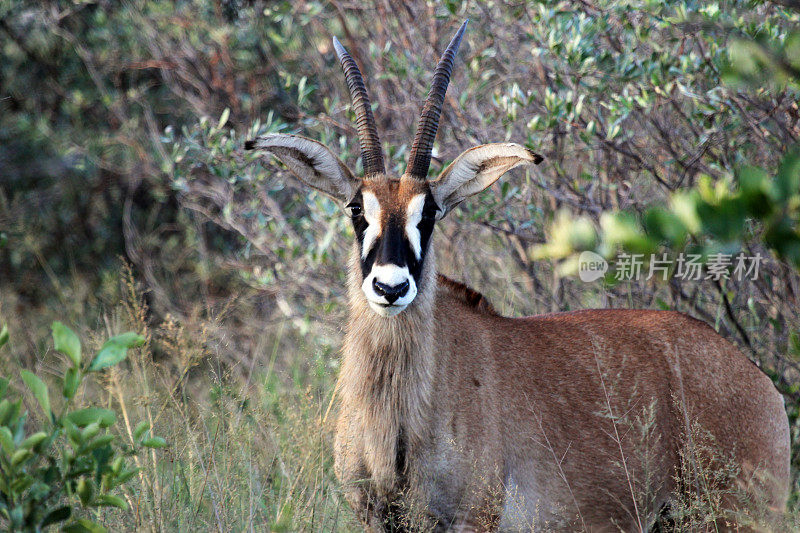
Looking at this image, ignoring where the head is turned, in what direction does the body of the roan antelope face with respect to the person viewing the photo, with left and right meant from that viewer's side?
facing the viewer and to the left of the viewer

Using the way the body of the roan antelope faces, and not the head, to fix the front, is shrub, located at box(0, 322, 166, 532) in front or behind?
in front
